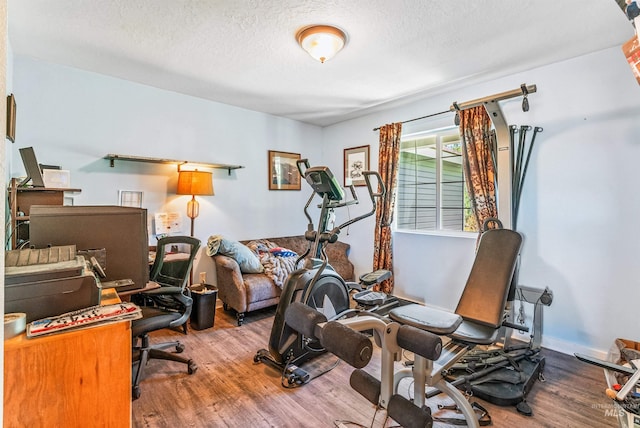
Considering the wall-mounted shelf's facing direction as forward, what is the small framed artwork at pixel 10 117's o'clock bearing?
The small framed artwork is roughly at 3 o'clock from the wall-mounted shelf.

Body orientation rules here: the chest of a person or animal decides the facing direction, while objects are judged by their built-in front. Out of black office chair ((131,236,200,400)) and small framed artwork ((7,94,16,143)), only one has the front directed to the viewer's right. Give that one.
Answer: the small framed artwork

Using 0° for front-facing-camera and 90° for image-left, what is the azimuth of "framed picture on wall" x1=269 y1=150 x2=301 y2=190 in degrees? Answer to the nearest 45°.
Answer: approximately 315°

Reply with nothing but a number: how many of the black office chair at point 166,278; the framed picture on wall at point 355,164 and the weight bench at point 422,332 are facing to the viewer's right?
0

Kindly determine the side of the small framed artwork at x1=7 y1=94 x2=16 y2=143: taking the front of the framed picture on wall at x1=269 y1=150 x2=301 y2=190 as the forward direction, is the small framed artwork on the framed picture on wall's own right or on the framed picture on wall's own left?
on the framed picture on wall's own right

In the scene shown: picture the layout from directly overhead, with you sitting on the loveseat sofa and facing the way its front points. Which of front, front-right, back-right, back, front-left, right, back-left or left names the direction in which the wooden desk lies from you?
front-right

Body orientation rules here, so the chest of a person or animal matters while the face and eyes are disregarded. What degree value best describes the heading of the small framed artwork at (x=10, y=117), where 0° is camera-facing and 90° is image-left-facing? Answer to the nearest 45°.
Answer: approximately 270°

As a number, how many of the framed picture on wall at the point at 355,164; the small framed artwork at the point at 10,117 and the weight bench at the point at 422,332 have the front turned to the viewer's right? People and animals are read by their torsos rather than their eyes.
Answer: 1

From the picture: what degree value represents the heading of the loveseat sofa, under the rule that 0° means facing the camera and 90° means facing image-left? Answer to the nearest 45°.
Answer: approximately 315°

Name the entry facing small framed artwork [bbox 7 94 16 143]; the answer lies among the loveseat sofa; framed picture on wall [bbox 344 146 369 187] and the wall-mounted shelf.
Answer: the framed picture on wall

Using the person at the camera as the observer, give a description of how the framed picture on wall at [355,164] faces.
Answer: facing the viewer and to the left of the viewer

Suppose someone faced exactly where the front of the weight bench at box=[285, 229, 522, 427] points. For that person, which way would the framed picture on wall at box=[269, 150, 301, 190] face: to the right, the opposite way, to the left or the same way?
to the left

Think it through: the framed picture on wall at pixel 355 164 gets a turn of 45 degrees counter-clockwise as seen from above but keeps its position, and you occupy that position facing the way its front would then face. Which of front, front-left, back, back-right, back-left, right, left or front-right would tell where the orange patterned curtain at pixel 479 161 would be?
front-left

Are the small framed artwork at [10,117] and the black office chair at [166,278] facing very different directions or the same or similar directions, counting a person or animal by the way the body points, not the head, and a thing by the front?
very different directions

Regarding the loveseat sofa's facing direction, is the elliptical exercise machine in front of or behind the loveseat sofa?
in front

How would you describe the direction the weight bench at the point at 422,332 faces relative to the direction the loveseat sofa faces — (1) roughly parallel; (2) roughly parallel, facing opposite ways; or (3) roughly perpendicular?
roughly perpendicular

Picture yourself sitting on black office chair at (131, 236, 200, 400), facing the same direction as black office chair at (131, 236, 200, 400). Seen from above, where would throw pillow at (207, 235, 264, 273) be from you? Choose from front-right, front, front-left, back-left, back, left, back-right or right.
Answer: back

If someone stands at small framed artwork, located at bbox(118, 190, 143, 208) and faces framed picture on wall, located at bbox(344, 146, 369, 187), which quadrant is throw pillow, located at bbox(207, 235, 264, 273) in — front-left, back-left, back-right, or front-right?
front-right

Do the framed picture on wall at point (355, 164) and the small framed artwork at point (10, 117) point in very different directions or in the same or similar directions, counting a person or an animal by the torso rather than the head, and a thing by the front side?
very different directions

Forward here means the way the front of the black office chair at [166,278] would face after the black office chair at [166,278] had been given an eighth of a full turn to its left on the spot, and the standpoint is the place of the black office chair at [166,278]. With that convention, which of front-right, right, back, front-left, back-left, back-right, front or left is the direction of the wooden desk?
front

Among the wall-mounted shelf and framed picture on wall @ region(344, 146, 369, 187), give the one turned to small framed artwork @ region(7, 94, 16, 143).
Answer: the framed picture on wall
